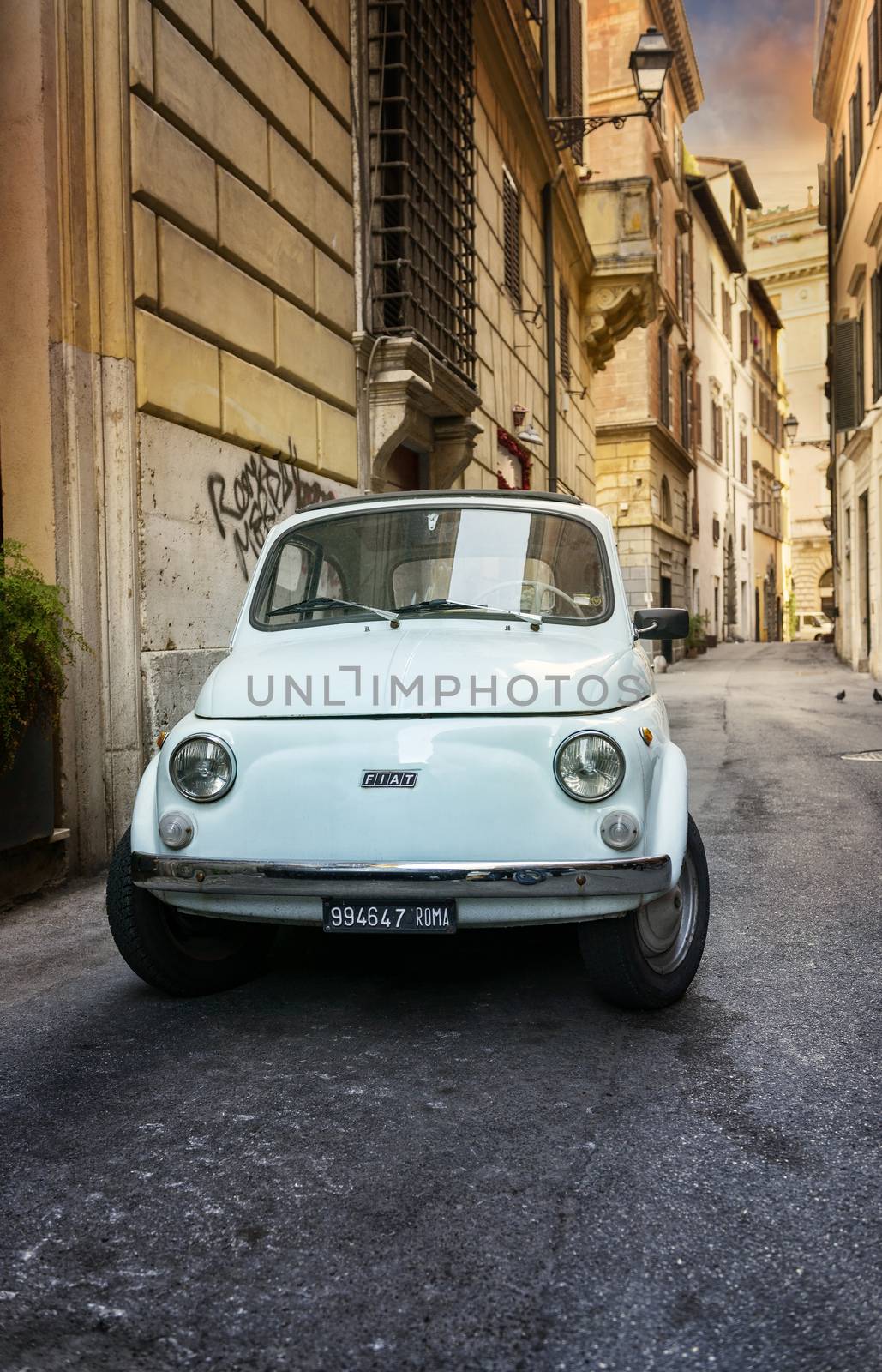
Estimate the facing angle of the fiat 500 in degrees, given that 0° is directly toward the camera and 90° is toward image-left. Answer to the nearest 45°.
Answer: approximately 0°

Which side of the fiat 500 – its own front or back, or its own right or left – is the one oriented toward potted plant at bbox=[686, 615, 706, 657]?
back

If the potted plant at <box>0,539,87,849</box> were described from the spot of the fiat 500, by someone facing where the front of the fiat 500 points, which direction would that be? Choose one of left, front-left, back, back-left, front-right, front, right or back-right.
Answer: back-right

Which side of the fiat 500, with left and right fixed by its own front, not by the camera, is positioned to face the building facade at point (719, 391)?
back
